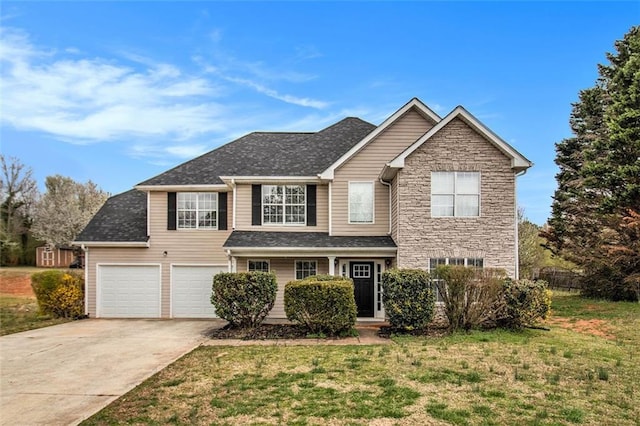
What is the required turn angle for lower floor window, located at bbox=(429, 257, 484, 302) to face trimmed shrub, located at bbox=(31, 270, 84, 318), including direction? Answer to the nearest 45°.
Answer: approximately 90° to its right

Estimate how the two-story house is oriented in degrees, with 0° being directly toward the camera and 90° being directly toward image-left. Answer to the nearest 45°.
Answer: approximately 0°

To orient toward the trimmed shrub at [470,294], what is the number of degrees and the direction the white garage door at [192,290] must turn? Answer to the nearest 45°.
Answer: approximately 45° to its left

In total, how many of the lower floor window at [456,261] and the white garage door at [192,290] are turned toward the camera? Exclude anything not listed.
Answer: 2

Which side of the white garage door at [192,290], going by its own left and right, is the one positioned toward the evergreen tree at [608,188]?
left
